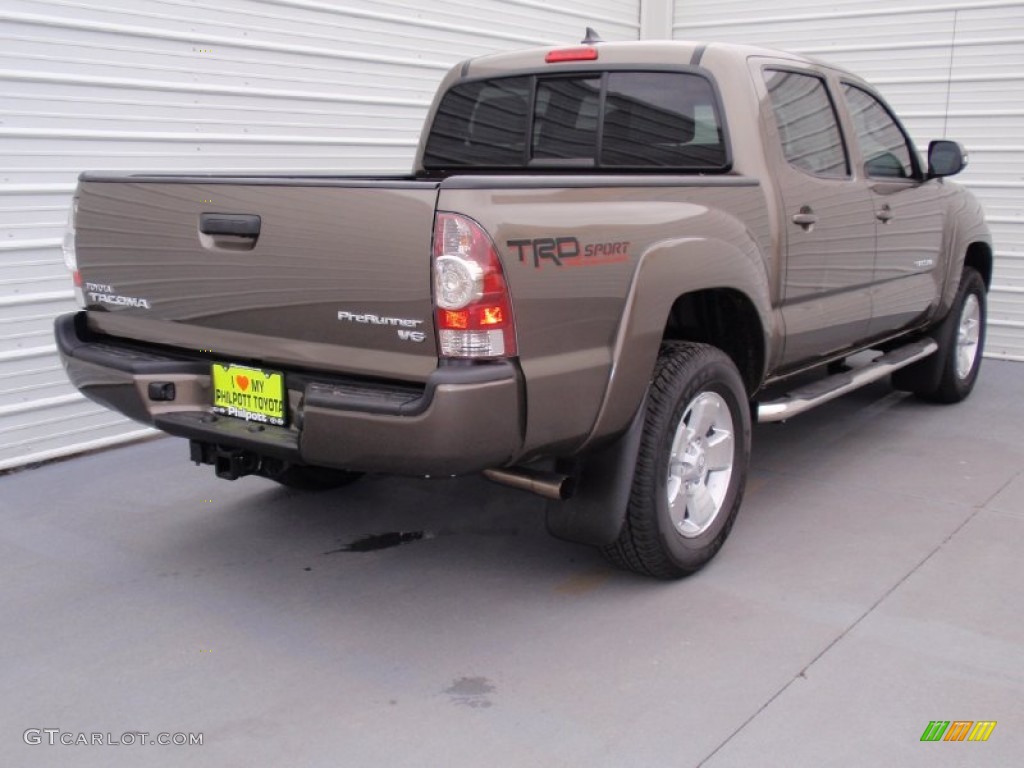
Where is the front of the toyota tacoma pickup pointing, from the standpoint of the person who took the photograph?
facing away from the viewer and to the right of the viewer
